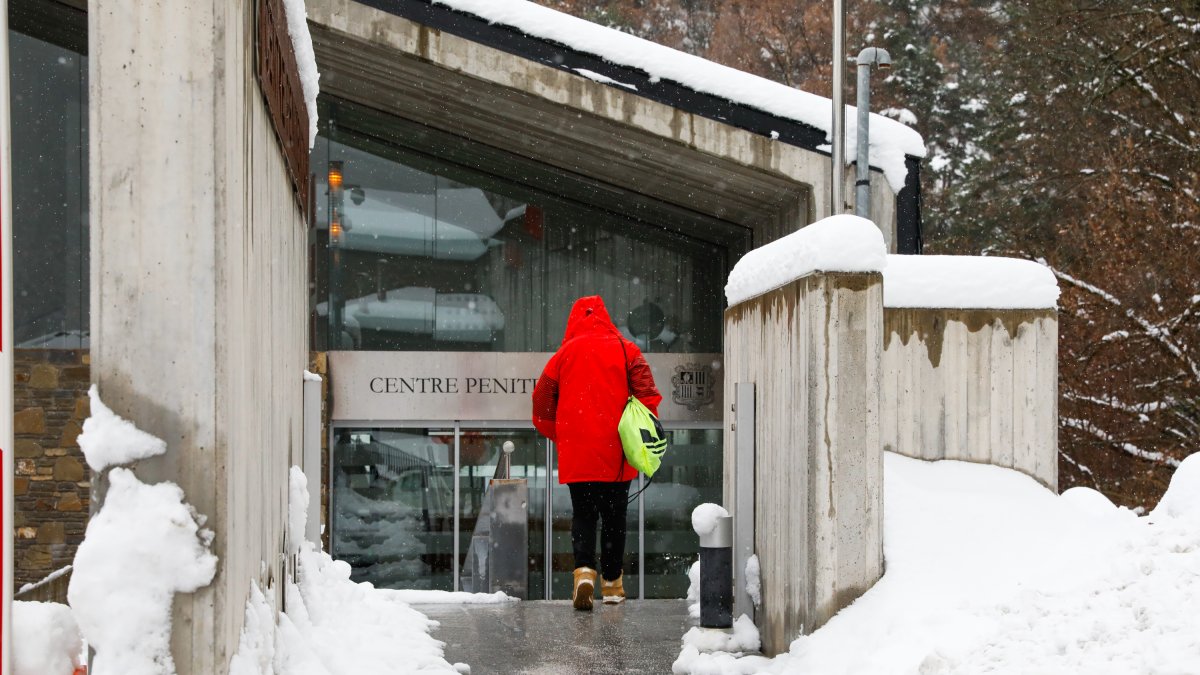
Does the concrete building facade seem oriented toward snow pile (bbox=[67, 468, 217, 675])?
yes

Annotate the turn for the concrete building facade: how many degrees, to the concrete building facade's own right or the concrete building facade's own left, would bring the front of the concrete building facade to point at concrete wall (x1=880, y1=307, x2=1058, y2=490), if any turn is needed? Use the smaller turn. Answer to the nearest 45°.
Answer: approximately 90° to the concrete building facade's own left

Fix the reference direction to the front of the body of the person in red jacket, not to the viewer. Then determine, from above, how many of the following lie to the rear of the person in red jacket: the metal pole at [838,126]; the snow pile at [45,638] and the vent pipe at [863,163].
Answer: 1

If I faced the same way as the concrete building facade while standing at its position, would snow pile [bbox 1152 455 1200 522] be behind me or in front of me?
in front

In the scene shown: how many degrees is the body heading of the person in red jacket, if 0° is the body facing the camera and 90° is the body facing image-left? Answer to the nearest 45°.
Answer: approximately 180°

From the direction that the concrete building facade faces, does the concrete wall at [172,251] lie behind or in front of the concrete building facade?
in front

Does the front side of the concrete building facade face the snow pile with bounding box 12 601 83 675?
yes

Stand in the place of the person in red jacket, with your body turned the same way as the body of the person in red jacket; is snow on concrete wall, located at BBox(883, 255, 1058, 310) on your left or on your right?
on your right

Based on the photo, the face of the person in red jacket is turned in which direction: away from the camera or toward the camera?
away from the camera

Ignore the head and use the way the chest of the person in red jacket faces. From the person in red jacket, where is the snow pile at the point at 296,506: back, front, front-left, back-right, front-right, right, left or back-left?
back-left

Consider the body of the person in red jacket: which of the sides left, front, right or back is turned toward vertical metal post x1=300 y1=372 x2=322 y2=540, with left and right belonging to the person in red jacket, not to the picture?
left

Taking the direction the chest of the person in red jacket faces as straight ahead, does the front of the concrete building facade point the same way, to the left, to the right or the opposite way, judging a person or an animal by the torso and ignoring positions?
the opposite way

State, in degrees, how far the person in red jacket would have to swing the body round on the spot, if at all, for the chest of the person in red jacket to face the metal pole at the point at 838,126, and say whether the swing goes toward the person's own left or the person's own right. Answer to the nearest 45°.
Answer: approximately 45° to the person's own right
